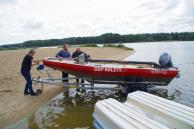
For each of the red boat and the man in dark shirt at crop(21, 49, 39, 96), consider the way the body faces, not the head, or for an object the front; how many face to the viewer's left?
1

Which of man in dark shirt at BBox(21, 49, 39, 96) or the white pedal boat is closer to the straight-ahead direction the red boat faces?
the man in dark shirt

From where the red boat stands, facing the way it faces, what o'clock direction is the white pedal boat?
The white pedal boat is roughly at 9 o'clock from the red boat.

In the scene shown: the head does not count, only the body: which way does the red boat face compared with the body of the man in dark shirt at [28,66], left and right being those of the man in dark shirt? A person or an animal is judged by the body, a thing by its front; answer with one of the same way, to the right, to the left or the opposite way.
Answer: the opposite way

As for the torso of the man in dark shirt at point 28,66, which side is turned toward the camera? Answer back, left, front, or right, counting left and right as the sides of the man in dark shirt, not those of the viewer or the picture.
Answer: right

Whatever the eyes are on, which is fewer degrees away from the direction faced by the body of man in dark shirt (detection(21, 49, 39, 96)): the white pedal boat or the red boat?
the red boat

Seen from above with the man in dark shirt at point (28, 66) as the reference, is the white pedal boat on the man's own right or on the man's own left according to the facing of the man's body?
on the man's own right

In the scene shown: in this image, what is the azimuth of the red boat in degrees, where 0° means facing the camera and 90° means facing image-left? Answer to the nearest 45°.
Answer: approximately 90°
